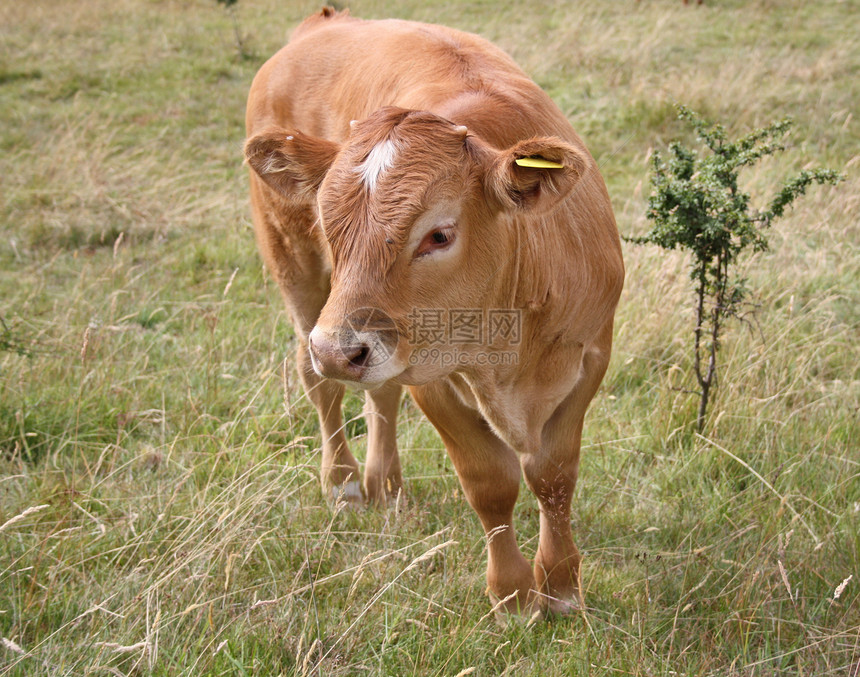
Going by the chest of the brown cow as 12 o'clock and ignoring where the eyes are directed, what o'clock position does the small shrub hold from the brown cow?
The small shrub is roughly at 9 o'clock from the brown cow.

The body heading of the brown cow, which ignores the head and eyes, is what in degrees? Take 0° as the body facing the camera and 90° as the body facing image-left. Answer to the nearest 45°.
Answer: approximately 315°
